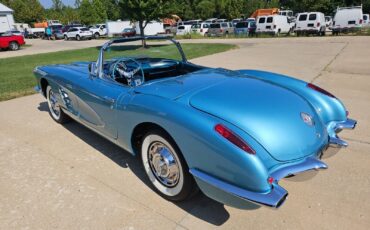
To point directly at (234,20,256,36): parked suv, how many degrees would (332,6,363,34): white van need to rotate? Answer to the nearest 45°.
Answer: approximately 90° to its left

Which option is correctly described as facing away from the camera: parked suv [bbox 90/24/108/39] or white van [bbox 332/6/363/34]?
the white van

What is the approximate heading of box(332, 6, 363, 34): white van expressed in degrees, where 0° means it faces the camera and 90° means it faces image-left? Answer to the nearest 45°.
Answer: approximately 180°

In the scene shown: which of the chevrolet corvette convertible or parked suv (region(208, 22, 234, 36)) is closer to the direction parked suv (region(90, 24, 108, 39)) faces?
the chevrolet corvette convertible

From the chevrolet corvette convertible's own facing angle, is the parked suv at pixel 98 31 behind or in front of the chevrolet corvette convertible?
in front

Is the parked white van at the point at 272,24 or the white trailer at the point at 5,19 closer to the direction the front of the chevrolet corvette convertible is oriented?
the white trailer

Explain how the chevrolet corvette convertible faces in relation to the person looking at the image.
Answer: facing away from the viewer and to the left of the viewer
